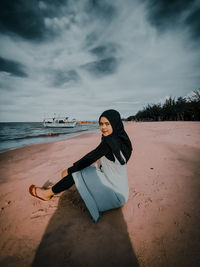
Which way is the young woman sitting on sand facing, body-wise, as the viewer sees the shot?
to the viewer's left
